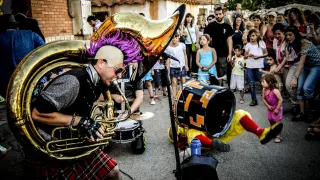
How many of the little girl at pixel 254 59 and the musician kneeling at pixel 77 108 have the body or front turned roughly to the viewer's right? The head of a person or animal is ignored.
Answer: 1

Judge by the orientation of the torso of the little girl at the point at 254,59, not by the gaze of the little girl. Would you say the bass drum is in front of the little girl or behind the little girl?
in front

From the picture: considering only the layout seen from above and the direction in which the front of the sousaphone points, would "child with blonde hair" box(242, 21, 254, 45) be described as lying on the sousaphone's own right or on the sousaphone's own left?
on the sousaphone's own left

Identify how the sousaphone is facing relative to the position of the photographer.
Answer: facing to the right of the viewer

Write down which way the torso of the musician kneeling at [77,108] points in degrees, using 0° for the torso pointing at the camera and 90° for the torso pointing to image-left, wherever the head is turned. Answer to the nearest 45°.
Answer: approximately 270°

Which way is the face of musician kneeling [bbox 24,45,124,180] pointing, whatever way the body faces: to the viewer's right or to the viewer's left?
to the viewer's right

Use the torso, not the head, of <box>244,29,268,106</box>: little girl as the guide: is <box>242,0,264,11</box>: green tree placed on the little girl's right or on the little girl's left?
on the little girl's right

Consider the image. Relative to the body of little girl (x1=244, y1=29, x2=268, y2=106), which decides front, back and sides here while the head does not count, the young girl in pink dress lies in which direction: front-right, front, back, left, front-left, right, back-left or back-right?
front-left

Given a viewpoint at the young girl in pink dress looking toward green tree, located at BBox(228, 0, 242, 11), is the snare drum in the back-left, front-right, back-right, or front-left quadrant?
back-left

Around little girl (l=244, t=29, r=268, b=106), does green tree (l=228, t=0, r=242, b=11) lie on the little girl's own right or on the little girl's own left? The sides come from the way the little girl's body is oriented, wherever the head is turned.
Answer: on the little girl's own right

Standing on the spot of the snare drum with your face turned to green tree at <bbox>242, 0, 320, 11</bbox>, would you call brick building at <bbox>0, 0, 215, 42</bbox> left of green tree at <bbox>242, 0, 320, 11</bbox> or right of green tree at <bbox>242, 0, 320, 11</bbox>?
left

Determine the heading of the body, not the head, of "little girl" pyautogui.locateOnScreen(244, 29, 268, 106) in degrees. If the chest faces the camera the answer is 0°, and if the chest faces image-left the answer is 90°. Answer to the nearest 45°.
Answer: approximately 45°

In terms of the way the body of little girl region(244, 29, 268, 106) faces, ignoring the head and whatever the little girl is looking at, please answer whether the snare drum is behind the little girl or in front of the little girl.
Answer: in front
